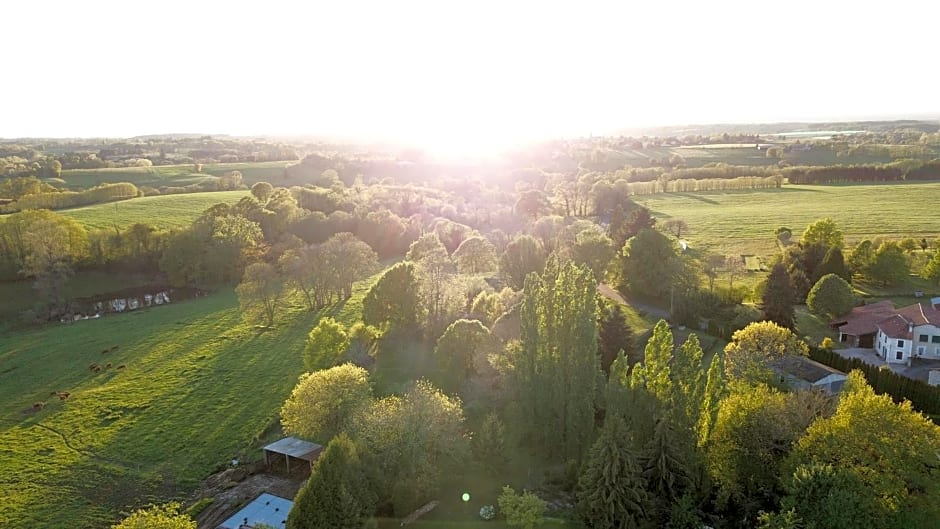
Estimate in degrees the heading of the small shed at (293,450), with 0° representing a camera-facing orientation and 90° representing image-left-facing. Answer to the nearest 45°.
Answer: approximately 45°

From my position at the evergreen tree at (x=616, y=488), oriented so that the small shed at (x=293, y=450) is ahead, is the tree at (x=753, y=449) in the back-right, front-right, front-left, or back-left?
back-right

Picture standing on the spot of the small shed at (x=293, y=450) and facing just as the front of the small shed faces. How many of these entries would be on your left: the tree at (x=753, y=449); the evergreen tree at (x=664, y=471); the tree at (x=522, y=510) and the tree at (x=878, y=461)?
4

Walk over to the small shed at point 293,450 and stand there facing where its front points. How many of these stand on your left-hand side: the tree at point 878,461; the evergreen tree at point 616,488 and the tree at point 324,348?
2

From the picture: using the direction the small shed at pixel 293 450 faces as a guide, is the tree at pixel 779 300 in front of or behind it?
behind

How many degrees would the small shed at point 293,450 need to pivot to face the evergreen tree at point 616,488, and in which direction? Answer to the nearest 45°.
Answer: approximately 90° to its left

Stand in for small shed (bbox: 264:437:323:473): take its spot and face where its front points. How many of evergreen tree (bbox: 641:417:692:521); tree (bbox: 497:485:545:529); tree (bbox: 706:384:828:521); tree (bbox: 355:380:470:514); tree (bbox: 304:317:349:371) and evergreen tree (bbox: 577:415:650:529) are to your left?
5

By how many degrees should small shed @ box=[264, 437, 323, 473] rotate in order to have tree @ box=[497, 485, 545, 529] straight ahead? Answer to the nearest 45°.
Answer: approximately 90° to its left

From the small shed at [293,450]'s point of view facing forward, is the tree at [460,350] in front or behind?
behind

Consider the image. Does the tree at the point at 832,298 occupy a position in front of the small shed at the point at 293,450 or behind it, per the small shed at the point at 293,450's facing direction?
behind

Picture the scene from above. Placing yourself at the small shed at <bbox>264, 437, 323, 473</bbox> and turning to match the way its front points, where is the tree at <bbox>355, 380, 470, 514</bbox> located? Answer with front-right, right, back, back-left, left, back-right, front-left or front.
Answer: left

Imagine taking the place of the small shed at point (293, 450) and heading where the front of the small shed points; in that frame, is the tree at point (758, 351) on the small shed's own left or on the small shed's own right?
on the small shed's own left

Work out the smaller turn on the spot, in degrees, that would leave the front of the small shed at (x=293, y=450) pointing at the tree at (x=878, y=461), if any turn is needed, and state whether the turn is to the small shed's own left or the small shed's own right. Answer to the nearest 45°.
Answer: approximately 90° to the small shed's own left

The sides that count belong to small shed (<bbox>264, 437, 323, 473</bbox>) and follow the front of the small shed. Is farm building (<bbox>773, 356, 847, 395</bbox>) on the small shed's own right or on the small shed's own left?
on the small shed's own left

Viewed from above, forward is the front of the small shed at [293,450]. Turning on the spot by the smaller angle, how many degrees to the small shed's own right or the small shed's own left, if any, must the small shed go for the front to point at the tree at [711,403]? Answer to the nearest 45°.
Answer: approximately 90° to the small shed's own left
